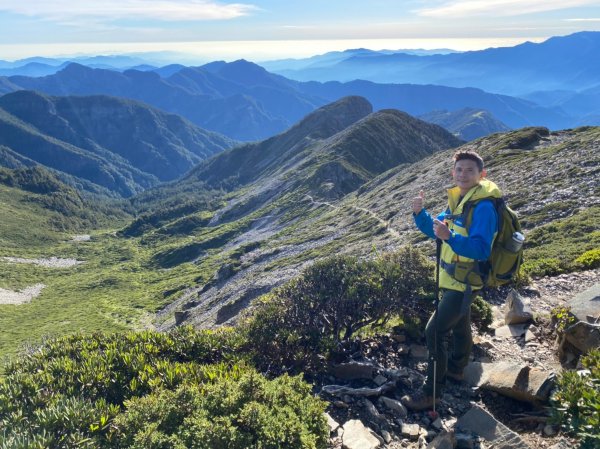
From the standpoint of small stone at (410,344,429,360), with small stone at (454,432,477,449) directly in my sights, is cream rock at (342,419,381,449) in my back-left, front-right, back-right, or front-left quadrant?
front-right

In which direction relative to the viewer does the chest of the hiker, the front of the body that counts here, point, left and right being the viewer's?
facing the viewer and to the left of the viewer

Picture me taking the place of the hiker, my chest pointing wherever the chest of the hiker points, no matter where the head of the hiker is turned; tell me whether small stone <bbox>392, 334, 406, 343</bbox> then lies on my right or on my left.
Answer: on my right

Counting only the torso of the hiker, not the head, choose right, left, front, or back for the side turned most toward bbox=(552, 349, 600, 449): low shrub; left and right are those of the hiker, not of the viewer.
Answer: left

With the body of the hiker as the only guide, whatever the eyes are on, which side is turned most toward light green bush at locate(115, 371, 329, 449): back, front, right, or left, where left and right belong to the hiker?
front

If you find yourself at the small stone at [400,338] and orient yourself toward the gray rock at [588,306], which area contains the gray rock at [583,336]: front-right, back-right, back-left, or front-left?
front-right

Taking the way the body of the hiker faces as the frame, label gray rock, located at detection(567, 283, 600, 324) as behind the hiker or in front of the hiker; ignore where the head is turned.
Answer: behind

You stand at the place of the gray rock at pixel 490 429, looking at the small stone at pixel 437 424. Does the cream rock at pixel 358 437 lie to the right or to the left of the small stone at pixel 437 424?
left

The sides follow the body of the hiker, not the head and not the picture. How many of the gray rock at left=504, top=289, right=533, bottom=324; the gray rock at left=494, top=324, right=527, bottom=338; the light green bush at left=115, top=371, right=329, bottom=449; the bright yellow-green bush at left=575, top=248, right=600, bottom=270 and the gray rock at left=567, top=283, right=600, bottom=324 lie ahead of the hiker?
1
